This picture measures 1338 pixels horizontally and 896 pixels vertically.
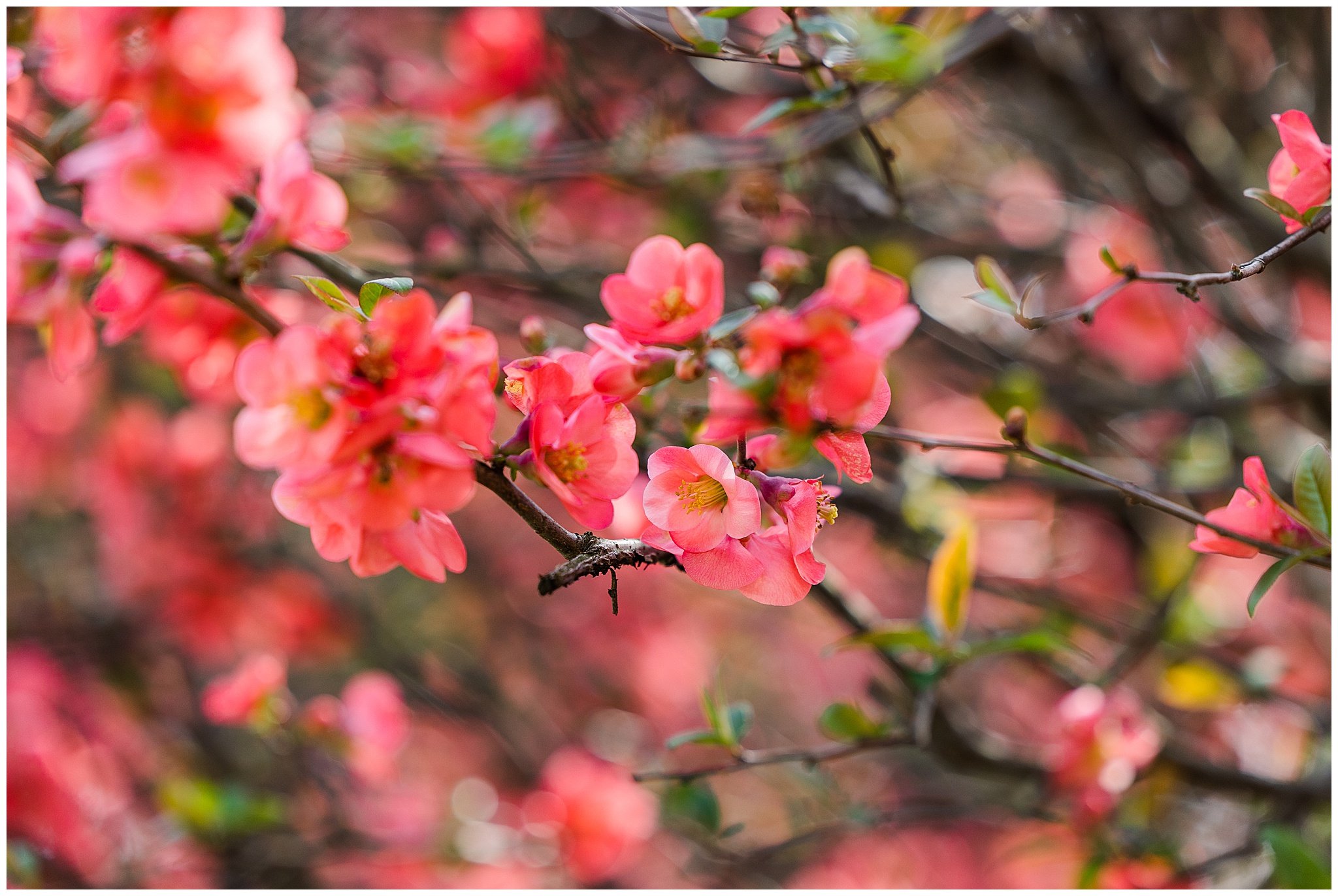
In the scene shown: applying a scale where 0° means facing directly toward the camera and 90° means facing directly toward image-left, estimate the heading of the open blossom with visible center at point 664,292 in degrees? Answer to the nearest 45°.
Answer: approximately 0°
